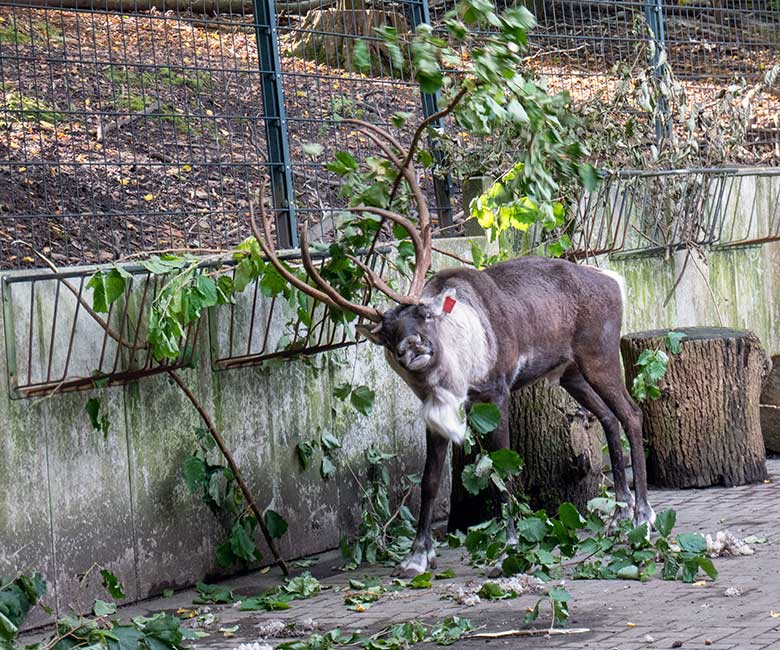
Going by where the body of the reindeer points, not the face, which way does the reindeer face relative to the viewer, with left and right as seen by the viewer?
facing the viewer and to the left of the viewer

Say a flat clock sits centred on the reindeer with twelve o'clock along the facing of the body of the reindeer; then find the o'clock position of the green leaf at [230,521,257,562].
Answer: The green leaf is roughly at 1 o'clock from the reindeer.

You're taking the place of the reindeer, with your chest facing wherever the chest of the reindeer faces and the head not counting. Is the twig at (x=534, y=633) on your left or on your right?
on your left

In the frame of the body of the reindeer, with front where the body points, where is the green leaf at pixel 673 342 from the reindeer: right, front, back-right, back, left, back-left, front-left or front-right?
back

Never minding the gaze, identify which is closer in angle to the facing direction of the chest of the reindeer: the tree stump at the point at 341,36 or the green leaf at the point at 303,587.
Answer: the green leaf

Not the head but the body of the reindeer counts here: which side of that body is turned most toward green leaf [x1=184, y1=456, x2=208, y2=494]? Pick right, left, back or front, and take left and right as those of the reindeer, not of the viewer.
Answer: front

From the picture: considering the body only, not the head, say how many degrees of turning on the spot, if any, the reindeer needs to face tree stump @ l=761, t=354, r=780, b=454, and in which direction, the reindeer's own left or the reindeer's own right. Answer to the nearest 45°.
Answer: approximately 180°

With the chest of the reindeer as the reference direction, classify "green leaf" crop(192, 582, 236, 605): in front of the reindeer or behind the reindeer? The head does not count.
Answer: in front

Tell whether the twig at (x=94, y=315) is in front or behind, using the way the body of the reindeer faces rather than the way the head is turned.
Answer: in front
